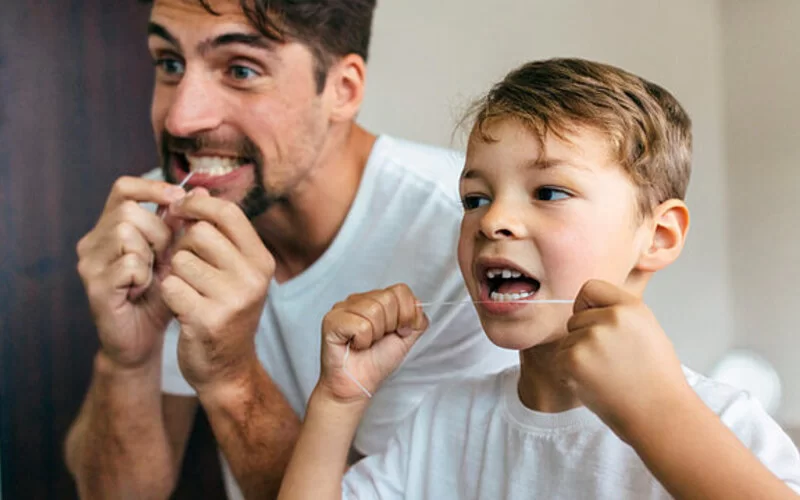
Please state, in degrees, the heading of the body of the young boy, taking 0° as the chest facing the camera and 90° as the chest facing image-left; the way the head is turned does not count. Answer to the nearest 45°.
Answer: approximately 45°

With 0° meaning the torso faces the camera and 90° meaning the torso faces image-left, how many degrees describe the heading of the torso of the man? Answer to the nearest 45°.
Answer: approximately 45°

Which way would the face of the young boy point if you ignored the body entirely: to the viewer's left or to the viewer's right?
to the viewer's left

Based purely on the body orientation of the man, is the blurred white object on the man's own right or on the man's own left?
on the man's own left
